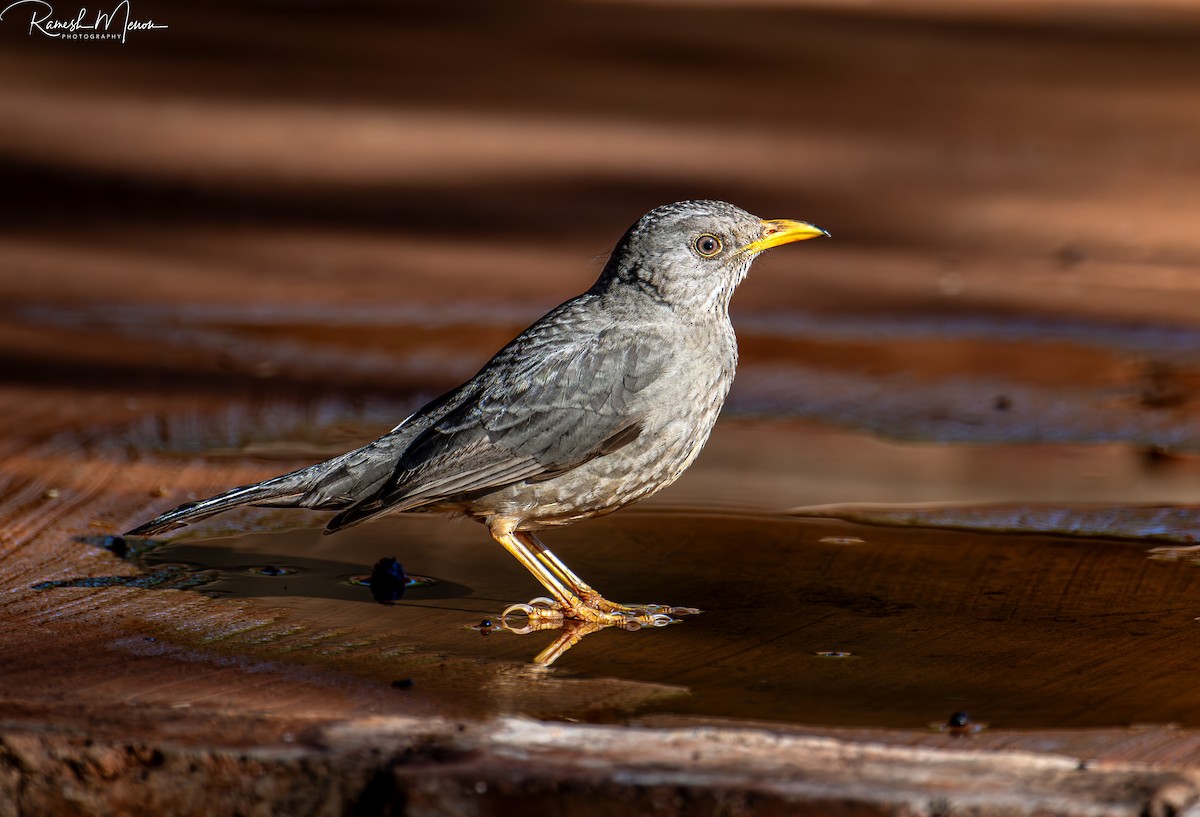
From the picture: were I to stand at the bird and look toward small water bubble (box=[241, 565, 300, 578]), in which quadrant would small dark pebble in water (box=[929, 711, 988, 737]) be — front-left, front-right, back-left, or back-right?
back-left

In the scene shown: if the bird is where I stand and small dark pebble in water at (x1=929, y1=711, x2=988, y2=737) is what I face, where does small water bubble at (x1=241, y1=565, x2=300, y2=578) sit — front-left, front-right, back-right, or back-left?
back-right

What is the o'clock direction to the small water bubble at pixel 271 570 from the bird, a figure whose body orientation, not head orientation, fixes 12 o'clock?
The small water bubble is roughly at 6 o'clock from the bird.

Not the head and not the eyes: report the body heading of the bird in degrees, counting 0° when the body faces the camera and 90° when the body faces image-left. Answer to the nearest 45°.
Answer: approximately 270°

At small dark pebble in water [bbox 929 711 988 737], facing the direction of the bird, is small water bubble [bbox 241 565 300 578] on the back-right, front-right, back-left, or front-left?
front-left

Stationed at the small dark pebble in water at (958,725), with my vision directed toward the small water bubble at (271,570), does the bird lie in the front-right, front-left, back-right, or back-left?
front-right

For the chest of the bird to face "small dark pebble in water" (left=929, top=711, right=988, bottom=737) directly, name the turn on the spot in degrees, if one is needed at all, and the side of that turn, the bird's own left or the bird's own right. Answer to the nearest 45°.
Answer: approximately 45° to the bird's own right

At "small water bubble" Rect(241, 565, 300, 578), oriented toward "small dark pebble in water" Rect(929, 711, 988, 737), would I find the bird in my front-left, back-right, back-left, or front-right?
front-left

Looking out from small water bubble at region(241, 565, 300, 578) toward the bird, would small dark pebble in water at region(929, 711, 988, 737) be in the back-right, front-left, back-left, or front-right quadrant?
front-right
